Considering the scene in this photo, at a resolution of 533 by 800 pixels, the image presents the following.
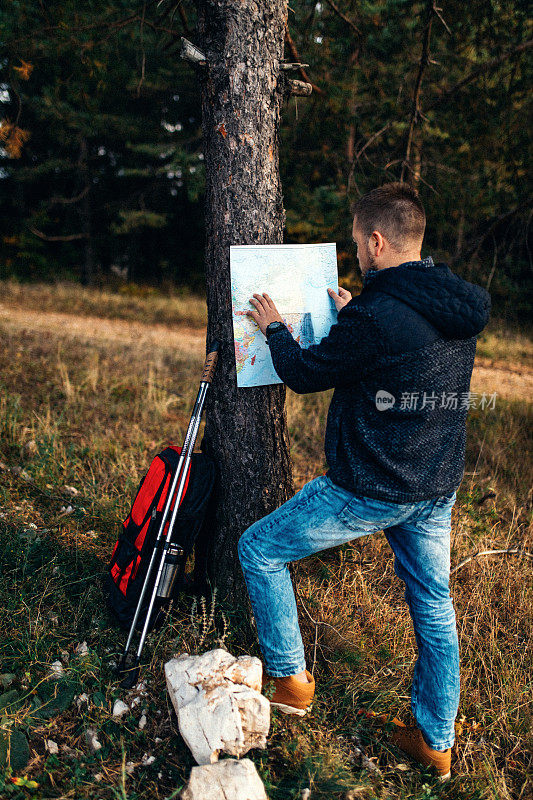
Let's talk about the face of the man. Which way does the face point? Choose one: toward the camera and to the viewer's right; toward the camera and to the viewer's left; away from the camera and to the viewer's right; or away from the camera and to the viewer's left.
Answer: away from the camera and to the viewer's left

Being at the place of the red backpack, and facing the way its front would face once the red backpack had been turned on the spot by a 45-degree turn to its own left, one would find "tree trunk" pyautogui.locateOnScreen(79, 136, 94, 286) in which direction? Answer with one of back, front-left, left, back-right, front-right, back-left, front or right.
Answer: back-right

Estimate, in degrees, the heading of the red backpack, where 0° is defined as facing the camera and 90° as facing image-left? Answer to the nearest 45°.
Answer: approximately 90°

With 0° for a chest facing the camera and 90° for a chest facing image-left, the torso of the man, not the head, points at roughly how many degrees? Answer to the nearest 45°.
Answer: approximately 135°

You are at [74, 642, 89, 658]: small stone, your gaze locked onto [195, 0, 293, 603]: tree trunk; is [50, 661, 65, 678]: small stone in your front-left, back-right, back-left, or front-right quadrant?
back-right
